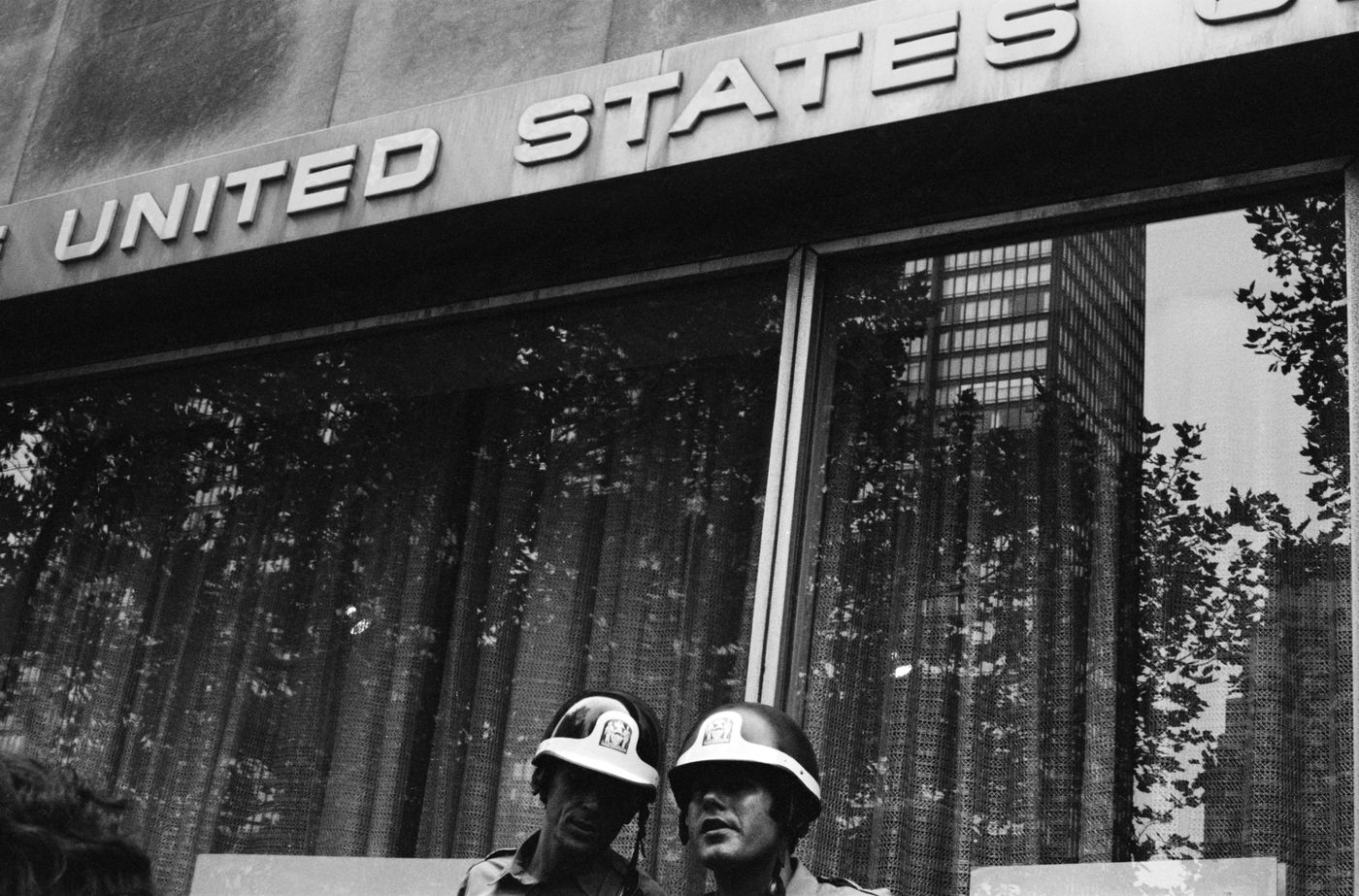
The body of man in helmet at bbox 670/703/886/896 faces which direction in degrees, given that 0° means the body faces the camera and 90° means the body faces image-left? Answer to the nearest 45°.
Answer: approximately 45°

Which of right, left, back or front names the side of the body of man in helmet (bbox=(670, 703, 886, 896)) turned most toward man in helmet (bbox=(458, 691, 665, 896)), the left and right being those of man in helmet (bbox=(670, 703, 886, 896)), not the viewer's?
right
